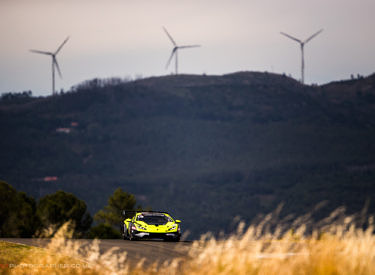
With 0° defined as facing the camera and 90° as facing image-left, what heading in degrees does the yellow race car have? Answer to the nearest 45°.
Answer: approximately 0°
